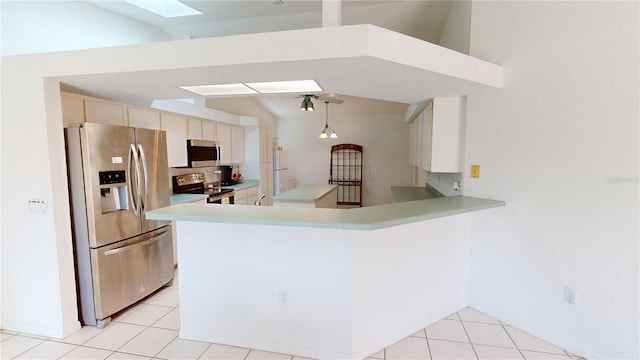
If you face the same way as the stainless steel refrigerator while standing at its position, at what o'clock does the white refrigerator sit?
The white refrigerator is roughly at 9 o'clock from the stainless steel refrigerator.

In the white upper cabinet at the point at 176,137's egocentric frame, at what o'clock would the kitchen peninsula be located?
The kitchen peninsula is roughly at 1 o'clock from the white upper cabinet.

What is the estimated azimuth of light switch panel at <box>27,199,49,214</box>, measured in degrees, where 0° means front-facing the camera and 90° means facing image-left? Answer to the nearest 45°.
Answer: approximately 0°

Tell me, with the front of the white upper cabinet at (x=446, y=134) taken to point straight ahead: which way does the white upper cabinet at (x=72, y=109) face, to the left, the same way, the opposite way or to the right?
the opposite way

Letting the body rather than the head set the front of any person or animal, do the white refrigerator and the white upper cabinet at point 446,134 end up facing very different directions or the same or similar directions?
very different directions

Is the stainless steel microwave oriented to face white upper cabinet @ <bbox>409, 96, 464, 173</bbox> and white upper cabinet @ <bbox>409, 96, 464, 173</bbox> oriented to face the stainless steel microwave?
yes

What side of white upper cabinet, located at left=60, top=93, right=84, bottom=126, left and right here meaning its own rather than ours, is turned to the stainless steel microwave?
left

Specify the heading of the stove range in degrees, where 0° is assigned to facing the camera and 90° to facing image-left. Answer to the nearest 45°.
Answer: approximately 315°

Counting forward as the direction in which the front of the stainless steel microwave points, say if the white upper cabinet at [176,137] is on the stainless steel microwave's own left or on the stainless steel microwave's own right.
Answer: on the stainless steel microwave's own right

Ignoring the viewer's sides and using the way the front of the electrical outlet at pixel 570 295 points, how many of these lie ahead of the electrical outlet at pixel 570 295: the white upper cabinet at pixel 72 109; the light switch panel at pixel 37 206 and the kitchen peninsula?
3
